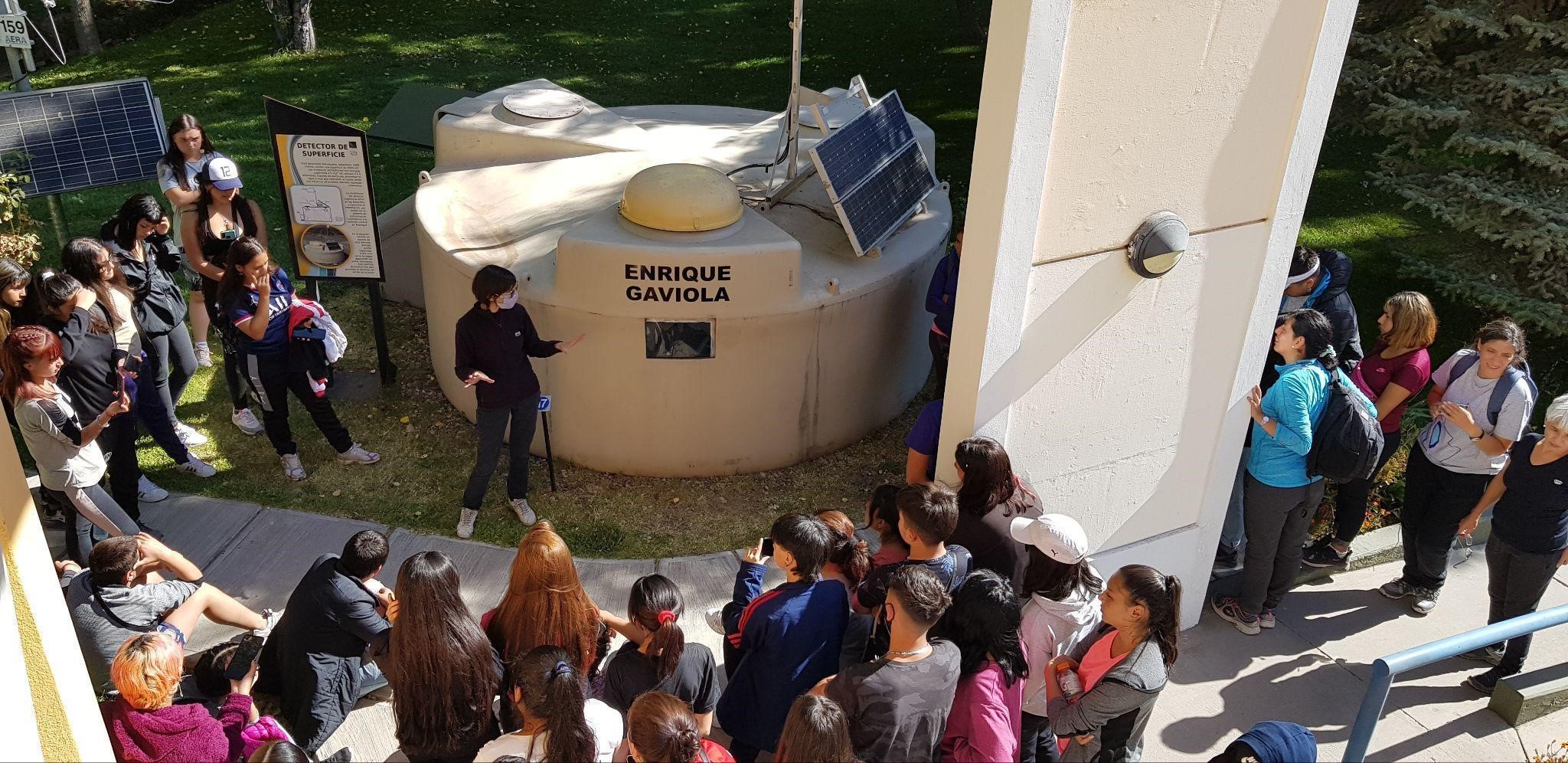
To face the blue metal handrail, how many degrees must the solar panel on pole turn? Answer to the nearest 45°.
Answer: approximately 45° to its left

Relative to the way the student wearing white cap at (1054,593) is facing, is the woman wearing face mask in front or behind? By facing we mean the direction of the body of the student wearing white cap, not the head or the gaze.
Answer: in front

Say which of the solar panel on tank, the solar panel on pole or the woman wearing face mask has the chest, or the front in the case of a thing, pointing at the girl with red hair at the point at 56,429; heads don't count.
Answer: the solar panel on pole

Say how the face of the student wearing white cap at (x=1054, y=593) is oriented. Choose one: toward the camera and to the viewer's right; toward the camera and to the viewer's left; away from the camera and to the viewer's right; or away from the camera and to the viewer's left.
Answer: away from the camera and to the viewer's left

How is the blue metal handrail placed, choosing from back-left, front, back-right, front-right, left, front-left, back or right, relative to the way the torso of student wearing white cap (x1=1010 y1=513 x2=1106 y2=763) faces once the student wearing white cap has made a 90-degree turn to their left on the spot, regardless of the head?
back-left

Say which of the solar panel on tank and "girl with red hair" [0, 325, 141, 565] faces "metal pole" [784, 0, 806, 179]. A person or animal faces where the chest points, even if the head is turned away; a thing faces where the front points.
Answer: the girl with red hair

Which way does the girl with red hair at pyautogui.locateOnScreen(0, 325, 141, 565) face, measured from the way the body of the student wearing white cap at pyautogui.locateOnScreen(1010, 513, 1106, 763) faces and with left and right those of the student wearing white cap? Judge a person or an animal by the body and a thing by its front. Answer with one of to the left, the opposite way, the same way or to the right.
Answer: to the right

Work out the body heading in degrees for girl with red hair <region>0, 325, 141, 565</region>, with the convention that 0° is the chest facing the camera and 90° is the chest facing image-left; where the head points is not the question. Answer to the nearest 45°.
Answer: approximately 270°

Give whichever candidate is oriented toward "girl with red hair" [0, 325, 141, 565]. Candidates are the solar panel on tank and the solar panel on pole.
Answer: the solar panel on pole

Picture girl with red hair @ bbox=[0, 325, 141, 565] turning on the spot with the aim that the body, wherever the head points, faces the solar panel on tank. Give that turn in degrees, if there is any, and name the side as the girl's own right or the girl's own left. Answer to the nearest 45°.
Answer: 0° — they already face it

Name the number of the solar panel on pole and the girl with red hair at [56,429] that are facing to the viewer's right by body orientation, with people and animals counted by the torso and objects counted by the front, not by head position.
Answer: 1

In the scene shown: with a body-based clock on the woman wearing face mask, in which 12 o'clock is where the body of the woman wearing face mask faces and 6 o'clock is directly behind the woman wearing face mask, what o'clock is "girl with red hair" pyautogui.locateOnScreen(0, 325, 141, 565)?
The girl with red hair is roughly at 4 o'clock from the woman wearing face mask.

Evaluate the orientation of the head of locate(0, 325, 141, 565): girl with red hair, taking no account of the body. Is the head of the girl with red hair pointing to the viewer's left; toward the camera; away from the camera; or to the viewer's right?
to the viewer's right

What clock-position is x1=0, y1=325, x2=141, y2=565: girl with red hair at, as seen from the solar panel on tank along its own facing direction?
The girl with red hair is roughly at 3 o'clock from the solar panel on tank.

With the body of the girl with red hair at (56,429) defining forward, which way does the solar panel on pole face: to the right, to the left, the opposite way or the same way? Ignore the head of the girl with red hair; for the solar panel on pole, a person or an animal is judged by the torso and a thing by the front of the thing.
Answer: to the right

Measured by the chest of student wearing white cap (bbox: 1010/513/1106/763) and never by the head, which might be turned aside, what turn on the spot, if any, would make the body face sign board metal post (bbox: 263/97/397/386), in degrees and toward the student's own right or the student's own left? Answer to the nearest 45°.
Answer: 0° — they already face it

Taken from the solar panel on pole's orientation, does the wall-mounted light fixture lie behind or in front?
in front
